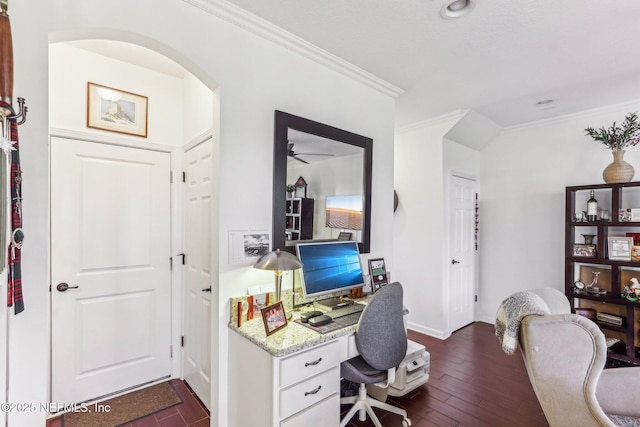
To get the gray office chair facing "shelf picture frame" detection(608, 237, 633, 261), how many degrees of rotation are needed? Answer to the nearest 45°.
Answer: approximately 90° to its right

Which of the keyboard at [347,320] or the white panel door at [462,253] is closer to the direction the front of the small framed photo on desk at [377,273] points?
the keyboard

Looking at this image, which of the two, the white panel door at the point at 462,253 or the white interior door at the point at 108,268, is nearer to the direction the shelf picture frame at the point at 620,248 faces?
the white interior door

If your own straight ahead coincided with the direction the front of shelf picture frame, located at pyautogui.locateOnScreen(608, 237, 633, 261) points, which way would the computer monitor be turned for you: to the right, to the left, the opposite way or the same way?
to the left

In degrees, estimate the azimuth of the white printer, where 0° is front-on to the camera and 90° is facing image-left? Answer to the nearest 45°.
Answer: approximately 315°

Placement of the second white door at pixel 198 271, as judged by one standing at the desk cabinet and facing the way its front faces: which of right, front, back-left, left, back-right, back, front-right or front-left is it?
back

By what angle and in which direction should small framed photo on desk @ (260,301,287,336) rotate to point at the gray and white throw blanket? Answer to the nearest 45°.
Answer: approximately 45° to its left

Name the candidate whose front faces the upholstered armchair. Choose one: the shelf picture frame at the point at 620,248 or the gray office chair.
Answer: the shelf picture frame
